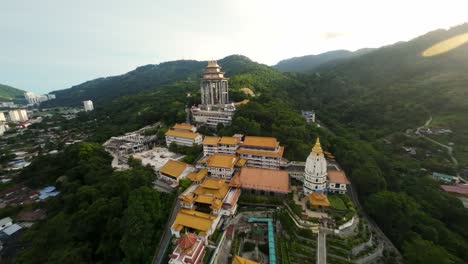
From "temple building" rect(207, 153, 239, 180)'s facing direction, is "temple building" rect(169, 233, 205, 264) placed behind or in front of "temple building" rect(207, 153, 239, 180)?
in front

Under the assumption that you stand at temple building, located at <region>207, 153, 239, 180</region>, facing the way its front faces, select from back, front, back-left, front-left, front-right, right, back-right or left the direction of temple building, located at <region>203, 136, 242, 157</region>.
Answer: back

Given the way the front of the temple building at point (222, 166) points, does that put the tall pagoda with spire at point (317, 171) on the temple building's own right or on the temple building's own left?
on the temple building's own left

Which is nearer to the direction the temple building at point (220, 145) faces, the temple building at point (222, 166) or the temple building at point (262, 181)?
the temple building at point (222, 166)

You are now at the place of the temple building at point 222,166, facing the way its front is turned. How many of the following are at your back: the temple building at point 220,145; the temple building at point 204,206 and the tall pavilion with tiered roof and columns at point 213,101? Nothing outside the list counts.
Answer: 2

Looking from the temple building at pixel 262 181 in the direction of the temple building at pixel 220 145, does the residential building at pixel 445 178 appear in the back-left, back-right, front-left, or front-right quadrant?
back-right

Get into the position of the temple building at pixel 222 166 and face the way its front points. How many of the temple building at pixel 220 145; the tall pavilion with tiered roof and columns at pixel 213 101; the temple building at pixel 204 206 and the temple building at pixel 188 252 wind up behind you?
2

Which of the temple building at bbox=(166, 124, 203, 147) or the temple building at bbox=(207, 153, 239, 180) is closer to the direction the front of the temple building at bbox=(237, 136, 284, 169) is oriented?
the temple building at bbox=(207, 153, 239, 180)

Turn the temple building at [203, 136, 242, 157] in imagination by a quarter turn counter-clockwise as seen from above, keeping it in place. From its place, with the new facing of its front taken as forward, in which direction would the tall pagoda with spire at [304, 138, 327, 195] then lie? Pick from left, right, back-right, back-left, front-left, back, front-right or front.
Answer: front-right

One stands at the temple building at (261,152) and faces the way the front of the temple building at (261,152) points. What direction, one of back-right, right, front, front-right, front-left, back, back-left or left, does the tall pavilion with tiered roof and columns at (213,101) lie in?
back-right

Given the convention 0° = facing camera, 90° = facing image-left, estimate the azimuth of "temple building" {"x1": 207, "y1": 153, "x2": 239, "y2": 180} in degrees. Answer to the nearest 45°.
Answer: approximately 0°

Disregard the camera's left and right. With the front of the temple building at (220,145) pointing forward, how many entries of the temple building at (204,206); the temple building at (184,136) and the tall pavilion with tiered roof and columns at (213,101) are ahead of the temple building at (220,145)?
1

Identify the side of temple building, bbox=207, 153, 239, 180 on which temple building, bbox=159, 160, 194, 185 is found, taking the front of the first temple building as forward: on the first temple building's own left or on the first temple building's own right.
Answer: on the first temple building's own right

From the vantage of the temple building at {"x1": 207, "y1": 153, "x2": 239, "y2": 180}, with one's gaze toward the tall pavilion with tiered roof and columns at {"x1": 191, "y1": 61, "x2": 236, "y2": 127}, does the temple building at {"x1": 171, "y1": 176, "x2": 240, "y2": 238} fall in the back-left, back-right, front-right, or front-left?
back-left

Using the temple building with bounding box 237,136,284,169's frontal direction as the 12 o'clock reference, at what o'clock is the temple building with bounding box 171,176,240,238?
the temple building with bounding box 171,176,240,238 is roughly at 1 o'clock from the temple building with bounding box 237,136,284,169.

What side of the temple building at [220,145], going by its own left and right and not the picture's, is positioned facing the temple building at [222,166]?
front
